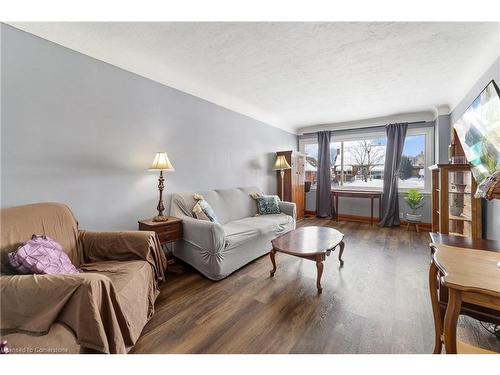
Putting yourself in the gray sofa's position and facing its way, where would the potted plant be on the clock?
The potted plant is roughly at 10 o'clock from the gray sofa.

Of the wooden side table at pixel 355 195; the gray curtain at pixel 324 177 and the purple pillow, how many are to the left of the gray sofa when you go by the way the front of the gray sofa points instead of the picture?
2

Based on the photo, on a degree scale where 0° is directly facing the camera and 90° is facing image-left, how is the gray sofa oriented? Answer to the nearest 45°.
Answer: approximately 315°

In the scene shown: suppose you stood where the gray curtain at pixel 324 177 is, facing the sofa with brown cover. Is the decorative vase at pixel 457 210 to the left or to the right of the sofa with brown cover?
left

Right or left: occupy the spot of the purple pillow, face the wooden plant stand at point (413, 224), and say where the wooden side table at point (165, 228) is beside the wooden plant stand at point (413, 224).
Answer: left

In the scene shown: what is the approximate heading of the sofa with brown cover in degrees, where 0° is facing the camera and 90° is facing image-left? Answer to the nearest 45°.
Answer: approximately 315°

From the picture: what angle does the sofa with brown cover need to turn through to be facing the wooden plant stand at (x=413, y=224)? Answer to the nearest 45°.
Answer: approximately 45° to its left

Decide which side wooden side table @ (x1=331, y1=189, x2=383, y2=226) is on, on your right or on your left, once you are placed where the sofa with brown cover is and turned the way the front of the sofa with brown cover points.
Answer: on your left

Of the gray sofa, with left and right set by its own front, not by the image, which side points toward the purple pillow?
right

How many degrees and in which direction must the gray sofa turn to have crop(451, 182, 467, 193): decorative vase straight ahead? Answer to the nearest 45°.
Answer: approximately 45° to its left

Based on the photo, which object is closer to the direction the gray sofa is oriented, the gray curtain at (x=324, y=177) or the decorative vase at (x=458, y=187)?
the decorative vase

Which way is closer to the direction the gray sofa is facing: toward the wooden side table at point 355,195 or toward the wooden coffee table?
the wooden coffee table

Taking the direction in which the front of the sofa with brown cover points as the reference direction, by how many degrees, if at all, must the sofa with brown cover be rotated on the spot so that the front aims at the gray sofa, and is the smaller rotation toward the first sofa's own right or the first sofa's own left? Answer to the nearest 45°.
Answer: approximately 90° to the first sofa's own left

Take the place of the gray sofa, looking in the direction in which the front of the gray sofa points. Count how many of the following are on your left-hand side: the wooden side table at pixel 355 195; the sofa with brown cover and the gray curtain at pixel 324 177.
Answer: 2

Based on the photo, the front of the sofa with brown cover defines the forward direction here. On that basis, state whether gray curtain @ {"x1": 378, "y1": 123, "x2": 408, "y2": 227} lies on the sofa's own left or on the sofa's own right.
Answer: on the sofa's own left
